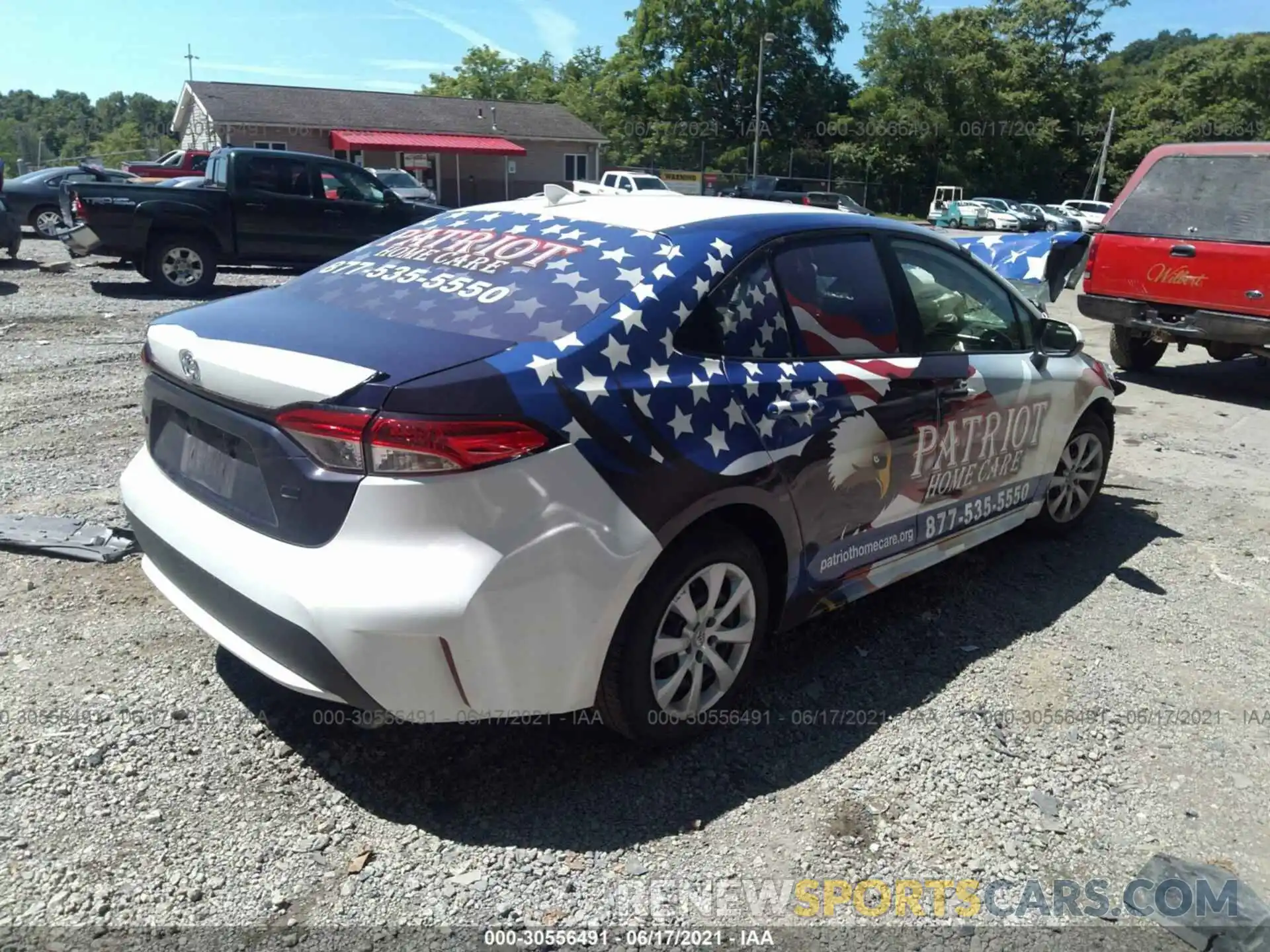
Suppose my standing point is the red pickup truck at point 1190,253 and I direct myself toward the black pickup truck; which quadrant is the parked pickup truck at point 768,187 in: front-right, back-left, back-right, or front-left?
front-right

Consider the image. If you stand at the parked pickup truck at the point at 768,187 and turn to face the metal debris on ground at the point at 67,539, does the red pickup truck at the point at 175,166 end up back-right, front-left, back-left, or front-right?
front-right

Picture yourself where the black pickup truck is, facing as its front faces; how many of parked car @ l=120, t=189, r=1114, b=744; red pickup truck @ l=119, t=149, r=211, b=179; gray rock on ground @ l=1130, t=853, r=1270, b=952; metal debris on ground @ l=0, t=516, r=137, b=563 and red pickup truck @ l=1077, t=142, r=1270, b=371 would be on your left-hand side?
1

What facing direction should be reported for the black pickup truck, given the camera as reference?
facing to the right of the viewer

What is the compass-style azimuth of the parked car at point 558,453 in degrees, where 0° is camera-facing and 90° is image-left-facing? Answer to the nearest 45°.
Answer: approximately 225°

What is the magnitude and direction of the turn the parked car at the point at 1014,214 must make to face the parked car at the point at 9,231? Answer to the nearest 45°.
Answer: approximately 45° to its right

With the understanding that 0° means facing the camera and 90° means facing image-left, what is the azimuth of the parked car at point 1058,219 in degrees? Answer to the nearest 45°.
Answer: approximately 315°
